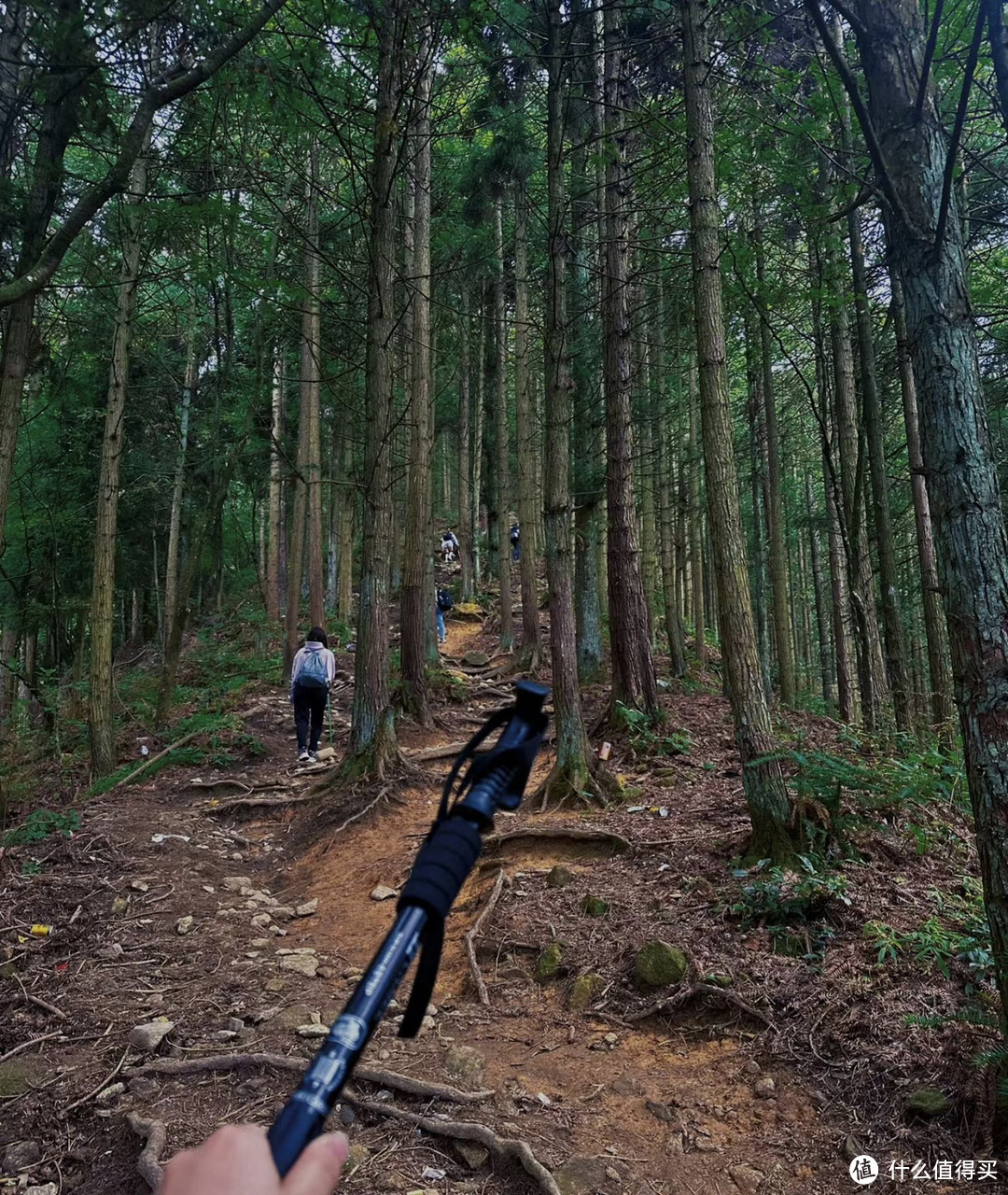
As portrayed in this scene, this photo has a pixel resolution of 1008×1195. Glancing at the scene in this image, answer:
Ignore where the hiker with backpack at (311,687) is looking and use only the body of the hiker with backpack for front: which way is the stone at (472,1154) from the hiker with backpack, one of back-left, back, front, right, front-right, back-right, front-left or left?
back

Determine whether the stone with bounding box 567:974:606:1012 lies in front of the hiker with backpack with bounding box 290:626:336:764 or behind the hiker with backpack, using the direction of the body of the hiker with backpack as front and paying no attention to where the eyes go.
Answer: behind

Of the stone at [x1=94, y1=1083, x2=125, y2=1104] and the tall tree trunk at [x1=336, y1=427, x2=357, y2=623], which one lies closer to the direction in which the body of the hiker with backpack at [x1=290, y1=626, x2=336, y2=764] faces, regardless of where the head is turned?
the tall tree trunk

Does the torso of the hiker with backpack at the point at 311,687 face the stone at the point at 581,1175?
no

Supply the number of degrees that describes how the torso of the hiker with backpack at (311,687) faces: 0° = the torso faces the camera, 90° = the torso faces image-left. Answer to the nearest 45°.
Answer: approximately 180°

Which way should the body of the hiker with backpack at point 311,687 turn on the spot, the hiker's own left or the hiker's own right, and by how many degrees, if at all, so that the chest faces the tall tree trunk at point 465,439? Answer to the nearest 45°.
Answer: approximately 45° to the hiker's own right

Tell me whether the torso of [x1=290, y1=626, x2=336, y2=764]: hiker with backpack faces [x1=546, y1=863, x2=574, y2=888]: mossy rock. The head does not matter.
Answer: no

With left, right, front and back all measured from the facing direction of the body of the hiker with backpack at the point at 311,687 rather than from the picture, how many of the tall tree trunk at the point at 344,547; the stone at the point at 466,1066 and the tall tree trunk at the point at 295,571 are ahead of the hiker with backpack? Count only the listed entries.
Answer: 2

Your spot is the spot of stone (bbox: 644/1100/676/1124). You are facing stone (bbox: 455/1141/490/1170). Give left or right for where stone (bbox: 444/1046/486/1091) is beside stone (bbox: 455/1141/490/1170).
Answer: right

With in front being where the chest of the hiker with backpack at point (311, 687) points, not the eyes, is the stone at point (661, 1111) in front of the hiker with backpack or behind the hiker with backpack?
behind

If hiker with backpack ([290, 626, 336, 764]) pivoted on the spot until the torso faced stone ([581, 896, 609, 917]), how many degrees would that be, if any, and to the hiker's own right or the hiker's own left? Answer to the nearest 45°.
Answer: approximately 180°

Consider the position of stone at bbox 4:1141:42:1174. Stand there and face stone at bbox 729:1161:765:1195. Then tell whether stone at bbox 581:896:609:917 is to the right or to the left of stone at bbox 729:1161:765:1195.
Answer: left

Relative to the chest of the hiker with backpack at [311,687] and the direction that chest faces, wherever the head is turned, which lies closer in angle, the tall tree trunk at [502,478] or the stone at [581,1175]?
the tall tree trunk

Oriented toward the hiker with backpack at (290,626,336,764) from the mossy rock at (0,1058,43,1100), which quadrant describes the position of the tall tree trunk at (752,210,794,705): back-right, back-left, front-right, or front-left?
front-right

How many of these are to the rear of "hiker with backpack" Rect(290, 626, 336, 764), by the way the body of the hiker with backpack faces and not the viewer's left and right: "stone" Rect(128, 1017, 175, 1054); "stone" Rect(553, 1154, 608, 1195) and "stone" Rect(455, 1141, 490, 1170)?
3

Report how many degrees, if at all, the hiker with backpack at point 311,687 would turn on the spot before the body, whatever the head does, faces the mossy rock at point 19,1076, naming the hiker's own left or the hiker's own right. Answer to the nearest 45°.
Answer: approximately 180°

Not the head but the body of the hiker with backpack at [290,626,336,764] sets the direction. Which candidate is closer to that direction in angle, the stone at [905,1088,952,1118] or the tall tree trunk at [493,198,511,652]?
the tall tree trunk

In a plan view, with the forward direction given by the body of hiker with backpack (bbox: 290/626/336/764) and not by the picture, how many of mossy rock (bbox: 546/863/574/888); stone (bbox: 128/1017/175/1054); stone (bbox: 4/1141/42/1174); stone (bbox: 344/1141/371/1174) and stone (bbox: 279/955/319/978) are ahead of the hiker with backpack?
0

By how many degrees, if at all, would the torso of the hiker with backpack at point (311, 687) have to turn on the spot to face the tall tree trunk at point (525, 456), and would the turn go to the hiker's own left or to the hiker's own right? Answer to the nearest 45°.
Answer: approximately 45° to the hiker's own right
